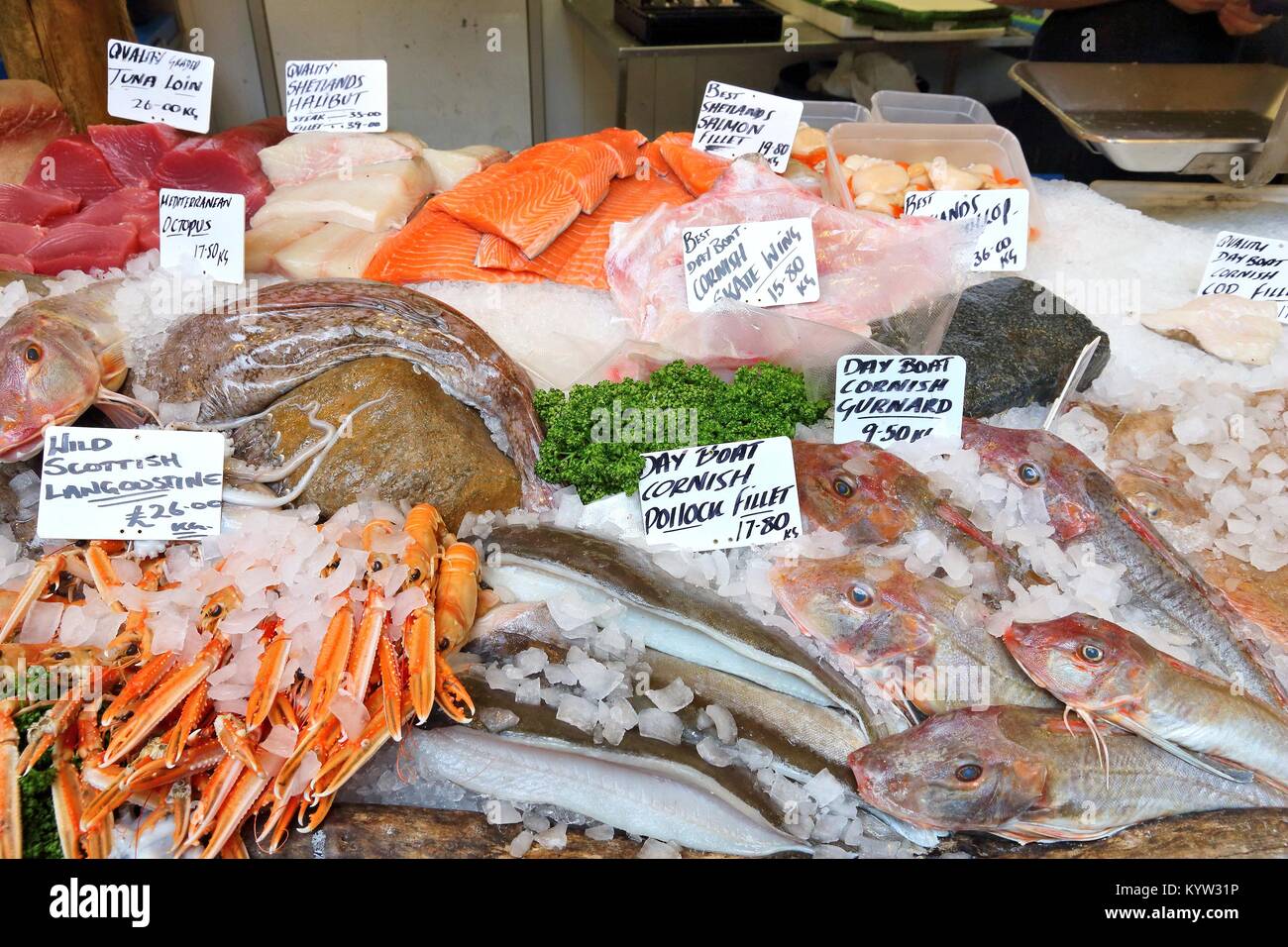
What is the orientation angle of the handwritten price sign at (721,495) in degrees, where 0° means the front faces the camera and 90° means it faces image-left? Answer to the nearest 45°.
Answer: approximately 0°

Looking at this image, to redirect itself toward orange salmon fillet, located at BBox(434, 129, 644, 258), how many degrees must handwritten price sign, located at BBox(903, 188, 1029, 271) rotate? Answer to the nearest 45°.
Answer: approximately 90° to its right

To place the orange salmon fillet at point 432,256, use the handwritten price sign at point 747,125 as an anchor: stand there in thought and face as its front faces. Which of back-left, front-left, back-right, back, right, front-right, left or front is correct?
front-right

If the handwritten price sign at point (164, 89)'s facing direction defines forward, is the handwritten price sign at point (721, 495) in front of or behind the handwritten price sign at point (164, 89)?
in front

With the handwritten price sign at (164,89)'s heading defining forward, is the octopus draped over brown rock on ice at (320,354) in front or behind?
in front
